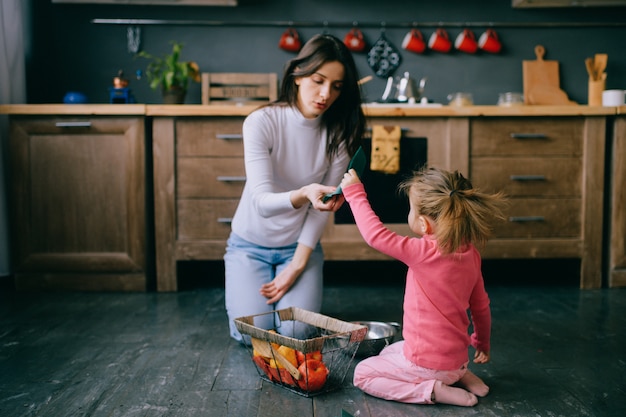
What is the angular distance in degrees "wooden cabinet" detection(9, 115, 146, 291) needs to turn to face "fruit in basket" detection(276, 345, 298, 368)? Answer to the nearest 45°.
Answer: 0° — it already faces it

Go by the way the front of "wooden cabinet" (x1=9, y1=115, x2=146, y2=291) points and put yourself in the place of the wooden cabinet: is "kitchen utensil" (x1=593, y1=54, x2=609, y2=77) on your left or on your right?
on your left

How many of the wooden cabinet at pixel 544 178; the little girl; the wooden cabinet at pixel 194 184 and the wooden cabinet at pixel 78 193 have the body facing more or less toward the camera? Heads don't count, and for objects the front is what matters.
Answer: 3

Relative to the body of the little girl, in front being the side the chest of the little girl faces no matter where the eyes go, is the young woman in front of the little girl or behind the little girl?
in front

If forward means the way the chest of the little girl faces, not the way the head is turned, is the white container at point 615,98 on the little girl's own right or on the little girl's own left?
on the little girl's own right

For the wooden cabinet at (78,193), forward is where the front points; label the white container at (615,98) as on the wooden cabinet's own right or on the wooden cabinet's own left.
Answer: on the wooden cabinet's own left

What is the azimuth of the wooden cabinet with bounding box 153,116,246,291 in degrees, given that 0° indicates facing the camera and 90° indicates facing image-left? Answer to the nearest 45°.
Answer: approximately 0°
